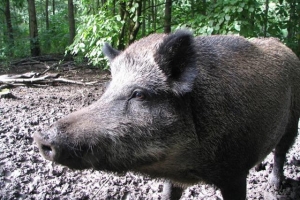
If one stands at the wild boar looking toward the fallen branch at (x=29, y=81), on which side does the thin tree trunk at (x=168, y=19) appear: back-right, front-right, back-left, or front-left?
front-right

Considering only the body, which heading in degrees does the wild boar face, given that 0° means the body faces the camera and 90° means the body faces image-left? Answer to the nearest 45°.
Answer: approximately 45°

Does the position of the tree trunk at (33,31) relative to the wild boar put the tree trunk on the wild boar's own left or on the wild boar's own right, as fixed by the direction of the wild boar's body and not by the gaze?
on the wild boar's own right

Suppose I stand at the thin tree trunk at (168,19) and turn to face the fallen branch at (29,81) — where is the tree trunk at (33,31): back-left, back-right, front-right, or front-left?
front-right

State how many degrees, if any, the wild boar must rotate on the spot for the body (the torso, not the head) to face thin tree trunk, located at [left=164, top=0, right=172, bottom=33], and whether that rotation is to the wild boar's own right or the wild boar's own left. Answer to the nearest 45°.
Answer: approximately 135° to the wild boar's own right

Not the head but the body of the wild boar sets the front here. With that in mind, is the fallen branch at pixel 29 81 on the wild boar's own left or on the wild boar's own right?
on the wild boar's own right

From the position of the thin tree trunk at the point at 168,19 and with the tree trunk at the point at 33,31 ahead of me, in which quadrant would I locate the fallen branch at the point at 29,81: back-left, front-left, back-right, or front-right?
front-left
